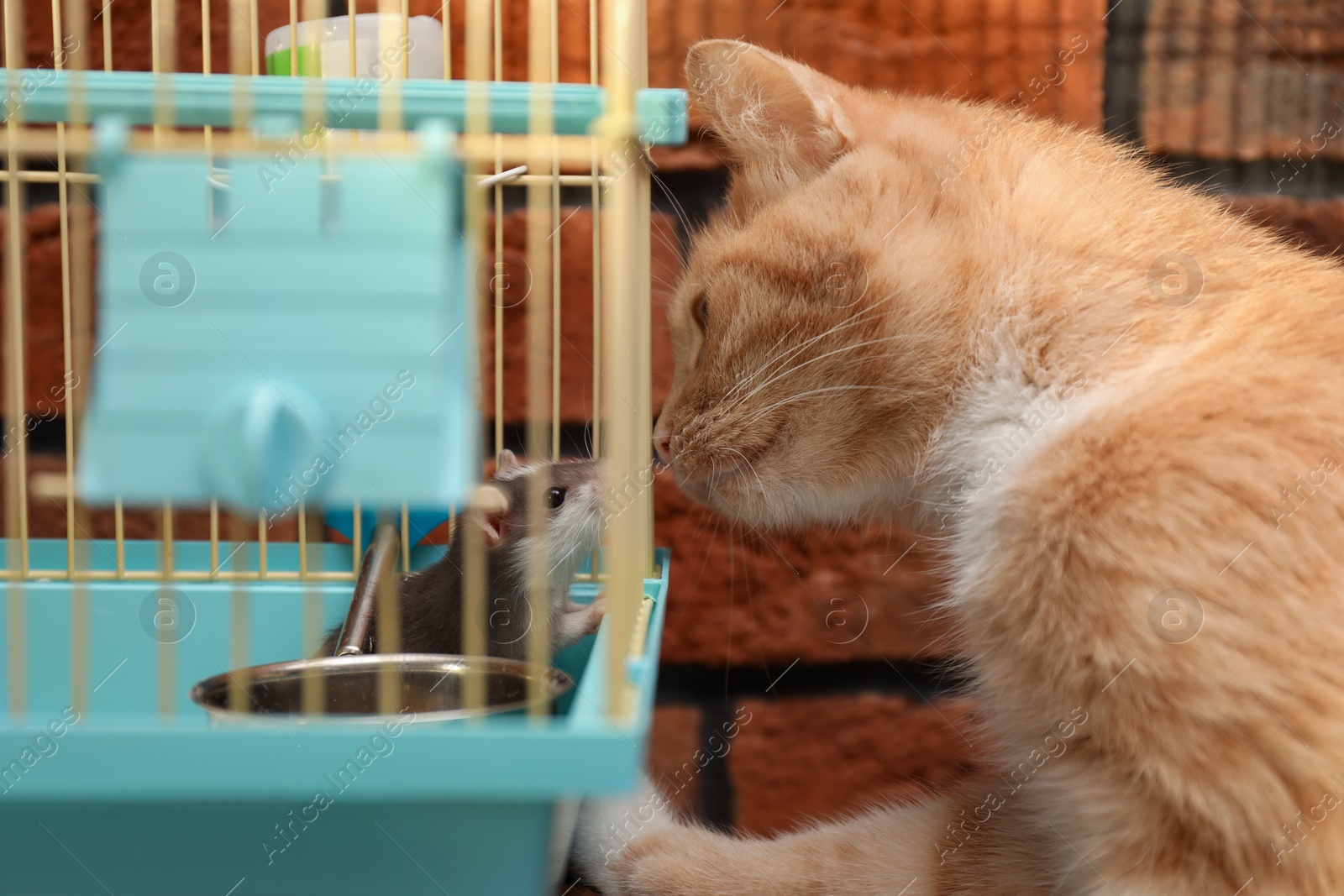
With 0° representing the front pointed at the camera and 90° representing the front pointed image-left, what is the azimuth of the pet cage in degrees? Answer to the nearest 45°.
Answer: approximately 0°

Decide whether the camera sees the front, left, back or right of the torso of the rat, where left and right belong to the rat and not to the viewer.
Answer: right

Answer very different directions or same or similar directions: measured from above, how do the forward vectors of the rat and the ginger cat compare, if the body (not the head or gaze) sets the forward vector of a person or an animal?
very different directions

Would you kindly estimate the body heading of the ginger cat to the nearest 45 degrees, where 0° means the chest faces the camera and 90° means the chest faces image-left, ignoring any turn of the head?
approximately 90°
